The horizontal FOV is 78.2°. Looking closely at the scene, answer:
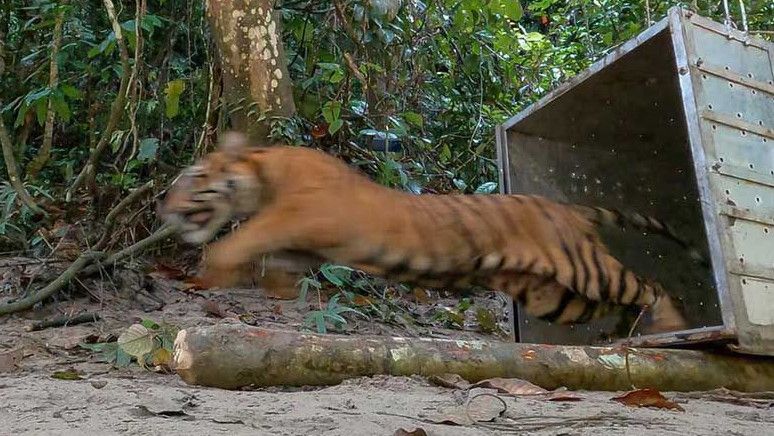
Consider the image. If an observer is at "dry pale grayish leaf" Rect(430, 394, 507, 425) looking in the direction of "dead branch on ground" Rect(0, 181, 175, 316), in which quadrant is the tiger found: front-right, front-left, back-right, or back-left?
front-right

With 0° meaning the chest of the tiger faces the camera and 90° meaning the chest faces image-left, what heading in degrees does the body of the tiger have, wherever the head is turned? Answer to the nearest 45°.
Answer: approximately 90°

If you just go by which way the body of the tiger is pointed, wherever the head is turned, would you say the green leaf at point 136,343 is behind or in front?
in front

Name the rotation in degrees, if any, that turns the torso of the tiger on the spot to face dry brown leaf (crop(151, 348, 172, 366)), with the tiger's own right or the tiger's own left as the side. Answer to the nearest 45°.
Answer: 0° — it already faces it

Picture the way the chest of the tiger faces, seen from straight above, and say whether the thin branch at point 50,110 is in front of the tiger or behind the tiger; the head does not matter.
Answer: in front

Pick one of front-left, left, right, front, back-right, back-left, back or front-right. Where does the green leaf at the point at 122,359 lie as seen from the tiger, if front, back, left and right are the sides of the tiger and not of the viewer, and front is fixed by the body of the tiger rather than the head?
front
